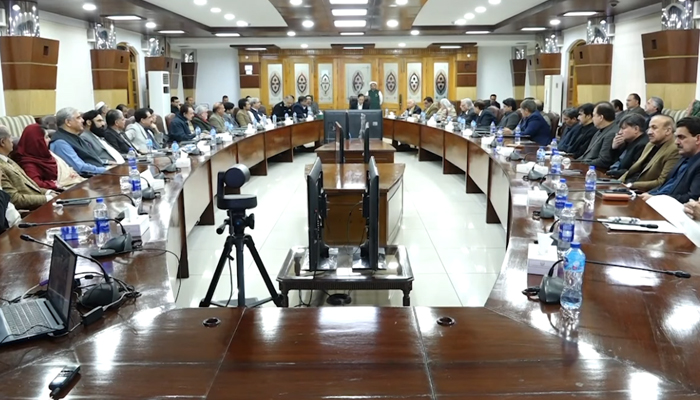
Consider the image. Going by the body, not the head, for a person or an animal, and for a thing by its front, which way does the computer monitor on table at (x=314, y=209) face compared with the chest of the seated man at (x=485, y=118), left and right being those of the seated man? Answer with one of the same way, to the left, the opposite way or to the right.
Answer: the same way

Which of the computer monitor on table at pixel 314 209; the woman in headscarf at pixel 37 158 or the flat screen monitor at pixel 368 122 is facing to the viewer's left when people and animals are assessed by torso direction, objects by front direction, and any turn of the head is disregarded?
the computer monitor on table

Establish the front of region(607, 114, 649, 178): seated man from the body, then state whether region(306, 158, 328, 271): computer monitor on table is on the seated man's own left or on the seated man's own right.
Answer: on the seated man's own left

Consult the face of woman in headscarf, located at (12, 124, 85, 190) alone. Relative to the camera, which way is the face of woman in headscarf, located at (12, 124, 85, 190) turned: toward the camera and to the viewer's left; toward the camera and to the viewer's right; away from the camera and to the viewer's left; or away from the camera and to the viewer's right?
away from the camera and to the viewer's right

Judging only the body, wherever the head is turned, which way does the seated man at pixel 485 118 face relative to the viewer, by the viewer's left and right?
facing to the left of the viewer

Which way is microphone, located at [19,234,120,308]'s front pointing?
to the viewer's left

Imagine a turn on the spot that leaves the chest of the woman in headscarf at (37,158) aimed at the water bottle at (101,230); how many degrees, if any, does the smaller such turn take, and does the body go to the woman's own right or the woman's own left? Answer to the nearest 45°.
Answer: approximately 90° to the woman's own right

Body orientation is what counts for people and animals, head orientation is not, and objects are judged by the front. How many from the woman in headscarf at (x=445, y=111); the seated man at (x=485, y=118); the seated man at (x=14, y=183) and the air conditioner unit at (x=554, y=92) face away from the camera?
0

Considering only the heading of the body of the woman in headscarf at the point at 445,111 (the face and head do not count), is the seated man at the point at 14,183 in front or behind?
in front

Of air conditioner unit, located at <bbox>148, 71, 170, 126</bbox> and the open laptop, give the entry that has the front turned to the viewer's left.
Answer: the open laptop

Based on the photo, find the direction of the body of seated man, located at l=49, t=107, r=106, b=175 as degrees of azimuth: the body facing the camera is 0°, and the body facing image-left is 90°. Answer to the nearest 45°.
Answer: approximately 270°

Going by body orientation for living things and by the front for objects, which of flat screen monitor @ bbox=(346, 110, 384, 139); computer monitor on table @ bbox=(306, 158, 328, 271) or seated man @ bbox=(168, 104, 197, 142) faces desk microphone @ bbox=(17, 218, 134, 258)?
the computer monitor on table

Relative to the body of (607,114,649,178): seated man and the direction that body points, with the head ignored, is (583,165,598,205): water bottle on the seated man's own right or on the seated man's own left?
on the seated man's own left

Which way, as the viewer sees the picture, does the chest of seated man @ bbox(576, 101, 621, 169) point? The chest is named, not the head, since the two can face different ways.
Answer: to the viewer's left

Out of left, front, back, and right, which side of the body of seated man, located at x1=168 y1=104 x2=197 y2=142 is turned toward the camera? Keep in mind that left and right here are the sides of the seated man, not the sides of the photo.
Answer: right

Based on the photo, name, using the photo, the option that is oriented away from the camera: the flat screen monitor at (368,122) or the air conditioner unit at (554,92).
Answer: the flat screen monitor

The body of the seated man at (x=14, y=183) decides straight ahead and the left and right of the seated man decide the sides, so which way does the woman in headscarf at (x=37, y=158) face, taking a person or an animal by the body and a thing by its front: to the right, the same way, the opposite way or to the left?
the same way
